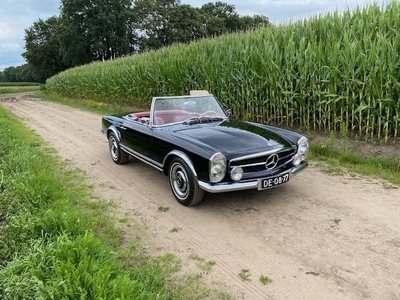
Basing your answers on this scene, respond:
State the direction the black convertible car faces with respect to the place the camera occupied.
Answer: facing the viewer and to the right of the viewer

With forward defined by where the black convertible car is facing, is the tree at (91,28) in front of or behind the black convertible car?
behind
